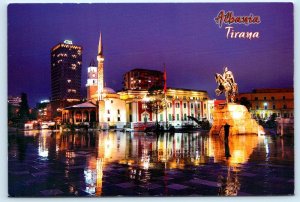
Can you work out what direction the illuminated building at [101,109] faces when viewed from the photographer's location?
facing the viewer and to the left of the viewer

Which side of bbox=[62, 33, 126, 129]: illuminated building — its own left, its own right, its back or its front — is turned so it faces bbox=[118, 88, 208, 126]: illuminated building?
left

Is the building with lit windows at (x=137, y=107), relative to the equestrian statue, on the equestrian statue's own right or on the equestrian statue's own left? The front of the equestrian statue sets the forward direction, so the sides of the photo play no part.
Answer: on the equestrian statue's own right

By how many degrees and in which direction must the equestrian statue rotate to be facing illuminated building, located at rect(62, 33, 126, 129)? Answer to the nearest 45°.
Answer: approximately 90° to its right

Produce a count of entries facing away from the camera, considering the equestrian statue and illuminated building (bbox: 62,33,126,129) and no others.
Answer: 0
